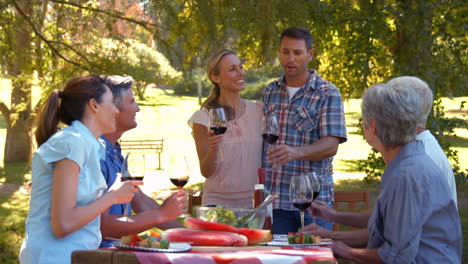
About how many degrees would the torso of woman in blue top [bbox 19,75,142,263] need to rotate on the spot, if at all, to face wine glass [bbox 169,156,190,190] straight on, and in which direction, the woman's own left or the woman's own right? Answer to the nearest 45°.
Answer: approximately 45° to the woman's own left

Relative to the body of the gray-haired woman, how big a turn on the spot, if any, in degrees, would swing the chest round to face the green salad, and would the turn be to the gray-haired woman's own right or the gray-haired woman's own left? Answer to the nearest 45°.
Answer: approximately 45° to the gray-haired woman's own left

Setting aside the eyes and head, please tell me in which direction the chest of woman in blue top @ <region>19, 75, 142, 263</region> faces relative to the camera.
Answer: to the viewer's right

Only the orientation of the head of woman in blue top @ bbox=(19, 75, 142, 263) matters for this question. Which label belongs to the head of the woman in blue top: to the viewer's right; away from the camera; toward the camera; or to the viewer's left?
to the viewer's right

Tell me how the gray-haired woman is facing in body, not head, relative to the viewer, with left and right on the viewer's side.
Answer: facing away from the viewer and to the left of the viewer

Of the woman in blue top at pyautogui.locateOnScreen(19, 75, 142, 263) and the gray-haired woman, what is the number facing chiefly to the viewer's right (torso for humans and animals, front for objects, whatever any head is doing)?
1

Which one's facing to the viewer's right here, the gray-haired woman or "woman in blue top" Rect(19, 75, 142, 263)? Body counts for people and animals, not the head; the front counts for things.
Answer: the woman in blue top
